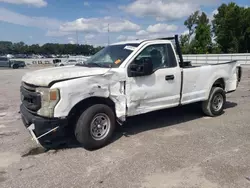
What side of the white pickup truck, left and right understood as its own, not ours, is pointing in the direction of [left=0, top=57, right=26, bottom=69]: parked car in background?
right

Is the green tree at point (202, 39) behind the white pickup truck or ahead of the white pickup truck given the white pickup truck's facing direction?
behind

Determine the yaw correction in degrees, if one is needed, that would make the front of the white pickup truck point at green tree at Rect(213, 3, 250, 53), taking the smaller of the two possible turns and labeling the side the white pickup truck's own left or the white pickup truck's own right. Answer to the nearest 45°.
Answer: approximately 180°

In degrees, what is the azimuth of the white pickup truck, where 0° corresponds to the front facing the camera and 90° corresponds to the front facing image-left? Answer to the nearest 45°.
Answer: approximately 45°
